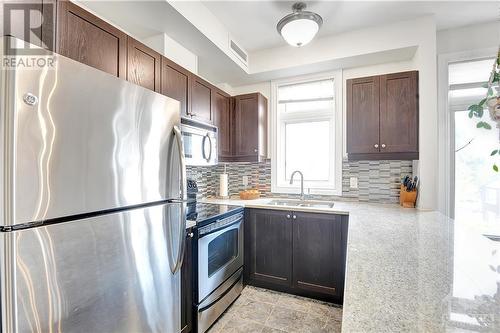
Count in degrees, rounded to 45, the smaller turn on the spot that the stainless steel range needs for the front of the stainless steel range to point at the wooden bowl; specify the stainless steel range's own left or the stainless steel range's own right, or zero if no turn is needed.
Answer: approximately 90° to the stainless steel range's own left

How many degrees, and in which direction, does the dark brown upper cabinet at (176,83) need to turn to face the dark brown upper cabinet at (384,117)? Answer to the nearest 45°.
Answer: approximately 45° to its left

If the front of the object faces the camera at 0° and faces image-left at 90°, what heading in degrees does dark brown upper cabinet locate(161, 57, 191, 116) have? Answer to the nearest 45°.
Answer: approximately 315°

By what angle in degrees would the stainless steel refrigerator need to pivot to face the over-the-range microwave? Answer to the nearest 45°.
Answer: approximately 90° to its left

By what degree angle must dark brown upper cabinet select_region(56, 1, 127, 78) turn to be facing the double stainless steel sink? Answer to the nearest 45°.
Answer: approximately 45° to its left

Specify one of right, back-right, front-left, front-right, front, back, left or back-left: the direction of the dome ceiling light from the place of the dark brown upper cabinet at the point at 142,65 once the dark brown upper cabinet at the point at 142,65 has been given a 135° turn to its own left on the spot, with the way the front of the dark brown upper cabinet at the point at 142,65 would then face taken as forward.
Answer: right

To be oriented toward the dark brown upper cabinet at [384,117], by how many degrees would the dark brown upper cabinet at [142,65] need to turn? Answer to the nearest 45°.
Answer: approximately 45° to its left

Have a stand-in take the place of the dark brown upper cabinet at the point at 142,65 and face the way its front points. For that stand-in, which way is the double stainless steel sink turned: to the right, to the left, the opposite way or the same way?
to the right
